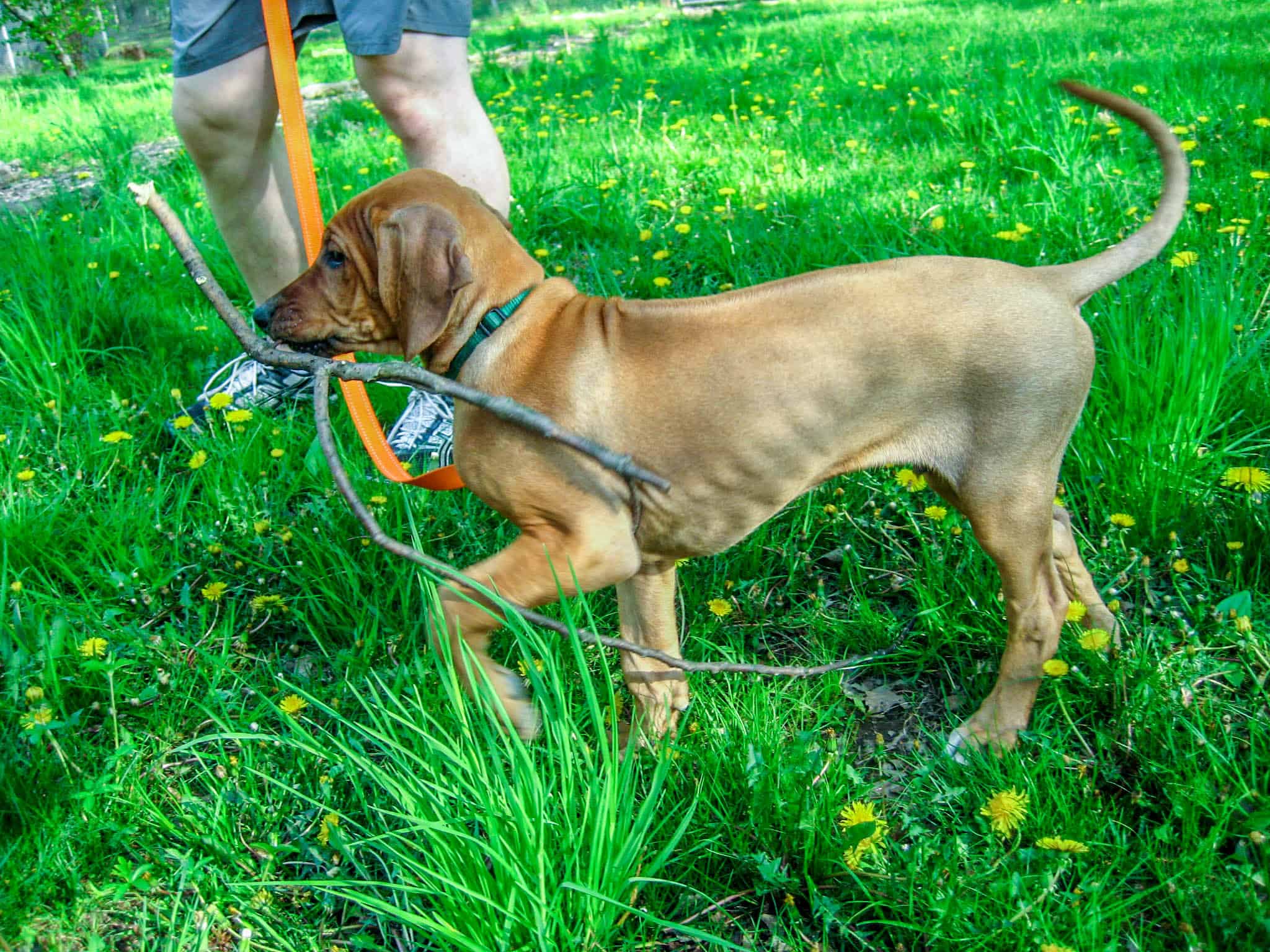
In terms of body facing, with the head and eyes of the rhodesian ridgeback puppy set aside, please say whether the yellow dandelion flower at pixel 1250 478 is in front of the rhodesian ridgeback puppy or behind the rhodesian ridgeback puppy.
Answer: behind

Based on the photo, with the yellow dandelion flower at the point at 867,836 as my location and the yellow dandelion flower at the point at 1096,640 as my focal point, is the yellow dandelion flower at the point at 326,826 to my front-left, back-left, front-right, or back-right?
back-left

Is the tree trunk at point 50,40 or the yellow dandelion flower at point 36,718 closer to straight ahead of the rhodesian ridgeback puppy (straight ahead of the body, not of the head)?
the yellow dandelion flower

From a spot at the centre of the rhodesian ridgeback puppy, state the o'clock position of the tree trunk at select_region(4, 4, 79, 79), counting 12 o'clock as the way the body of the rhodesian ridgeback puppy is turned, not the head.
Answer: The tree trunk is roughly at 2 o'clock from the rhodesian ridgeback puppy.

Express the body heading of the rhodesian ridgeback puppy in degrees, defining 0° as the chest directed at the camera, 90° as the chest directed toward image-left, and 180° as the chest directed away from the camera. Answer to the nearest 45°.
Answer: approximately 90°

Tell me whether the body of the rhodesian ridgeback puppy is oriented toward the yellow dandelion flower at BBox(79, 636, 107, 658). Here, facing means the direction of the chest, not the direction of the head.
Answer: yes

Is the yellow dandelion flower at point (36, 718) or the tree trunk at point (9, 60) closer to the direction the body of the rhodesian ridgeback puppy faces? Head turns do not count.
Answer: the yellow dandelion flower

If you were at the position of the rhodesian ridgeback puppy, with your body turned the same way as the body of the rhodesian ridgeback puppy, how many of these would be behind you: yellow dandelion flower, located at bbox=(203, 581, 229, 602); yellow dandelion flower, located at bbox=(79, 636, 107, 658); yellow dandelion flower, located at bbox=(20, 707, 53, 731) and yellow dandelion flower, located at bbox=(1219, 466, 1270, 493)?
1

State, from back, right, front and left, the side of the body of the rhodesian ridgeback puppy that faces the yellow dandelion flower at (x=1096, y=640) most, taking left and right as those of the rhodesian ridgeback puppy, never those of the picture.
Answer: back

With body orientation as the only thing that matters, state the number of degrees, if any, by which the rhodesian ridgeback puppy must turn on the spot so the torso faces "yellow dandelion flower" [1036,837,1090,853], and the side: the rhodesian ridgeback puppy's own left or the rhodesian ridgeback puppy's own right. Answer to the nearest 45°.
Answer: approximately 135° to the rhodesian ridgeback puppy's own left

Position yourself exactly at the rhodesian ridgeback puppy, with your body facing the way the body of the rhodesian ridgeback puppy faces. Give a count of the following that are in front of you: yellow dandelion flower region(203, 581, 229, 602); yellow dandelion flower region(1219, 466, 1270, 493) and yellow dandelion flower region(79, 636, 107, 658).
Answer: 2

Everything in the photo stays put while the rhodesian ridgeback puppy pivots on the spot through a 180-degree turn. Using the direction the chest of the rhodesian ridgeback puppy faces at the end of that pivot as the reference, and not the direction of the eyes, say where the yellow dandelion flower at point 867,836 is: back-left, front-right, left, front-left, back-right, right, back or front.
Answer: right
